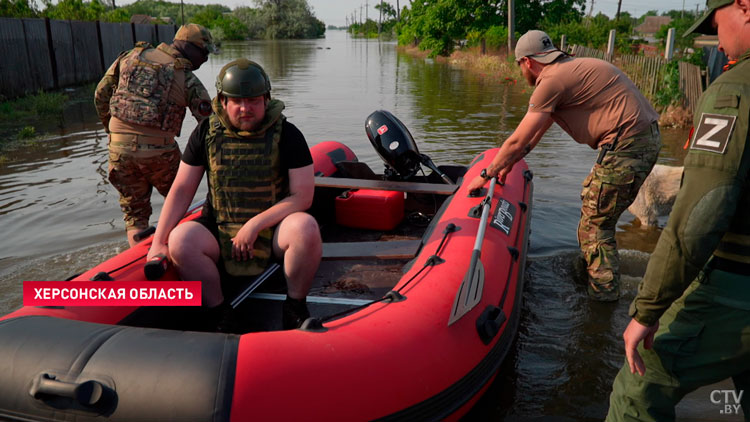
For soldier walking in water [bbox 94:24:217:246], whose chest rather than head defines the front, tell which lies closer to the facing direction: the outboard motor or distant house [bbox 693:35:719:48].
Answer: the distant house

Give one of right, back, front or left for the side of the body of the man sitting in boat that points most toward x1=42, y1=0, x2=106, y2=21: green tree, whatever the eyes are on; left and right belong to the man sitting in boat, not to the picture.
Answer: back

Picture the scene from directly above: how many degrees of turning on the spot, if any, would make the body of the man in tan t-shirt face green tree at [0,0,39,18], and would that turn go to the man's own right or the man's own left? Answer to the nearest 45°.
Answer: approximately 45° to the man's own right

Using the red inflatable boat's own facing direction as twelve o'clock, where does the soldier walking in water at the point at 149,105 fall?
The soldier walking in water is roughly at 4 o'clock from the red inflatable boat.

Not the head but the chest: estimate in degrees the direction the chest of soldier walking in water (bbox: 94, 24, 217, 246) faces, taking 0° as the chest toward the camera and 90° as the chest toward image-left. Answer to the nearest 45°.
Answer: approximately 225°

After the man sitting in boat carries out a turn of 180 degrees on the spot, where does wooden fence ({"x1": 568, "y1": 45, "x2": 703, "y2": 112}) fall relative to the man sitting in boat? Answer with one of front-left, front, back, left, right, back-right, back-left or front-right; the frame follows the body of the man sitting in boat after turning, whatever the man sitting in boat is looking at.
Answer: front-right

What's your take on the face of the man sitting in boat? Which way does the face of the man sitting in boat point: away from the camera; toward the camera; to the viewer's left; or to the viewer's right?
toward the camera

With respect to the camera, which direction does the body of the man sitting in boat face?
toward the camera

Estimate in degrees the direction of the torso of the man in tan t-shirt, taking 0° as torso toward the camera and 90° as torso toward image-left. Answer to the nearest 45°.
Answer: approximately 90°

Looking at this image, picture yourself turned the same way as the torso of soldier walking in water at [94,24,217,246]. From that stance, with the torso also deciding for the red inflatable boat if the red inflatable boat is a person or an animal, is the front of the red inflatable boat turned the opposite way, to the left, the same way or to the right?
the opposite way

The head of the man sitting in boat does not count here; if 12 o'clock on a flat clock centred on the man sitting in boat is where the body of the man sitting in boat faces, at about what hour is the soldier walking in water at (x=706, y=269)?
The soldier walking in water is roughly at 11 o'clock from the man sitting in boat.

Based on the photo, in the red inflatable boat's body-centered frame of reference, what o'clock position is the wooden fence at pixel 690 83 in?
The wooden fence is roughly at 6 o'clock from the red inflatable boat.

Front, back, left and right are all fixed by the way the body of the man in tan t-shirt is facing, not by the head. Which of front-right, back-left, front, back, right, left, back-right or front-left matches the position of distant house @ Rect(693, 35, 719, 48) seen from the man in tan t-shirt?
right

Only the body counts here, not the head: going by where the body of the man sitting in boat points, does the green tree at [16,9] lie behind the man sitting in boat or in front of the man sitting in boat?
behind
